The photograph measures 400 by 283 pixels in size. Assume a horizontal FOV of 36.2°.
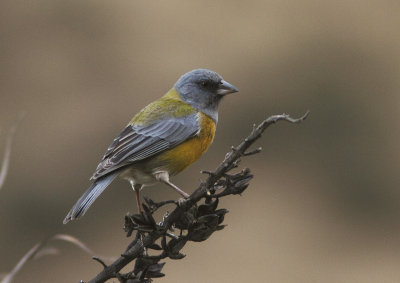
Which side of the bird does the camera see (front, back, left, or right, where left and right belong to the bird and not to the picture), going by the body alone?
right
